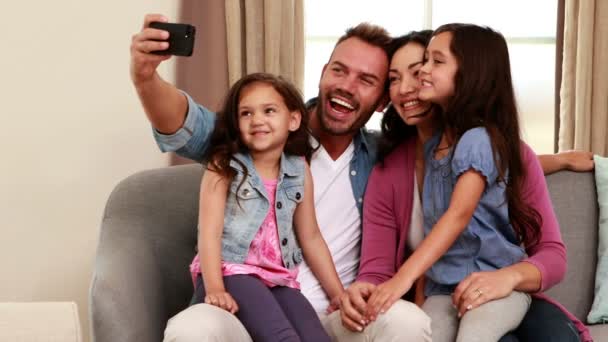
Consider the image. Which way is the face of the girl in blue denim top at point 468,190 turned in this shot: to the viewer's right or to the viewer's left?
to the viewer's left

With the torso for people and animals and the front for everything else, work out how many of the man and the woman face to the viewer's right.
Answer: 0

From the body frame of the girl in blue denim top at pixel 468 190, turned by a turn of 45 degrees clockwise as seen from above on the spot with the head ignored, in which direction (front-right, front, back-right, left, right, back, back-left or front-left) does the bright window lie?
right

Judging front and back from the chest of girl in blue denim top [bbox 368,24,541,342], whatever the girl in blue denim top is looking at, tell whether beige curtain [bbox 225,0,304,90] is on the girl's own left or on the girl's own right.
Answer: on the girl's own right

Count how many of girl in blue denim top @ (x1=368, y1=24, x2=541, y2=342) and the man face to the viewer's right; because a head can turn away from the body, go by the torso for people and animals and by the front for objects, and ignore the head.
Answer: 0

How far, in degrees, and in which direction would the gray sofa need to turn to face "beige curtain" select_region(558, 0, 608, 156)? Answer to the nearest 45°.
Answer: approximately 135° to its left

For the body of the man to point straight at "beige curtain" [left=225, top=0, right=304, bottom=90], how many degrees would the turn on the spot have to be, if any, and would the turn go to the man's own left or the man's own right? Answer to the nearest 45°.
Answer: approximately 180°

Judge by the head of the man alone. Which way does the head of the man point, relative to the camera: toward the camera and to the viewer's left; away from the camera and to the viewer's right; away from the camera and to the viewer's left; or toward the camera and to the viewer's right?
toward the camera and to the viewer's left

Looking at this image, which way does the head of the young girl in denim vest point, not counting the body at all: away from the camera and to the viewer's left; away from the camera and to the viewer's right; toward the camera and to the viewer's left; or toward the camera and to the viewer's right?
toward the camera and to the viewer's left

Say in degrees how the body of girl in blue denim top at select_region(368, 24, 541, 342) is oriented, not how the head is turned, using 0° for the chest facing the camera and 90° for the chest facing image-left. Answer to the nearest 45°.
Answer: approximately 45°
